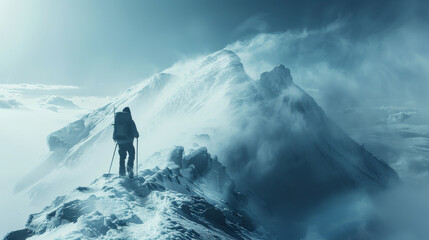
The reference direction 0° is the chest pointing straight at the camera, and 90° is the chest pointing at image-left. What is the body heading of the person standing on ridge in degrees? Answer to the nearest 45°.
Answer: approximately 225°
